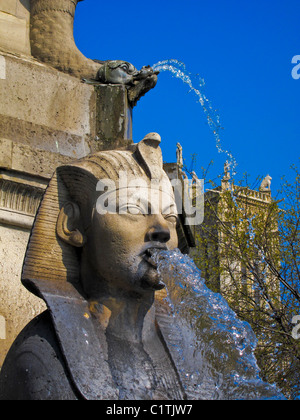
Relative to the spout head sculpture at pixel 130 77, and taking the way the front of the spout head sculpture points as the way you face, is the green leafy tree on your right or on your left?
on your left

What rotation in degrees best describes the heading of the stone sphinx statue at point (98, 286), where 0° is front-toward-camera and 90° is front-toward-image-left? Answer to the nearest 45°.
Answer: approximately 315°

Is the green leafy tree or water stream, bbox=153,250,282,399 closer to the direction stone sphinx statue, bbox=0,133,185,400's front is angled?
the water stream

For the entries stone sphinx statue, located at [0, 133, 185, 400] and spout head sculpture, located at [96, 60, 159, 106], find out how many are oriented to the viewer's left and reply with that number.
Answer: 0

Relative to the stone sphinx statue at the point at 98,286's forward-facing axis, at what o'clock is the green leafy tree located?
The green leafy tree is roughly at 8 o'clock from the stone sphinx statue.

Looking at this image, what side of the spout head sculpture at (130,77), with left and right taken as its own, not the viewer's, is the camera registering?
right
